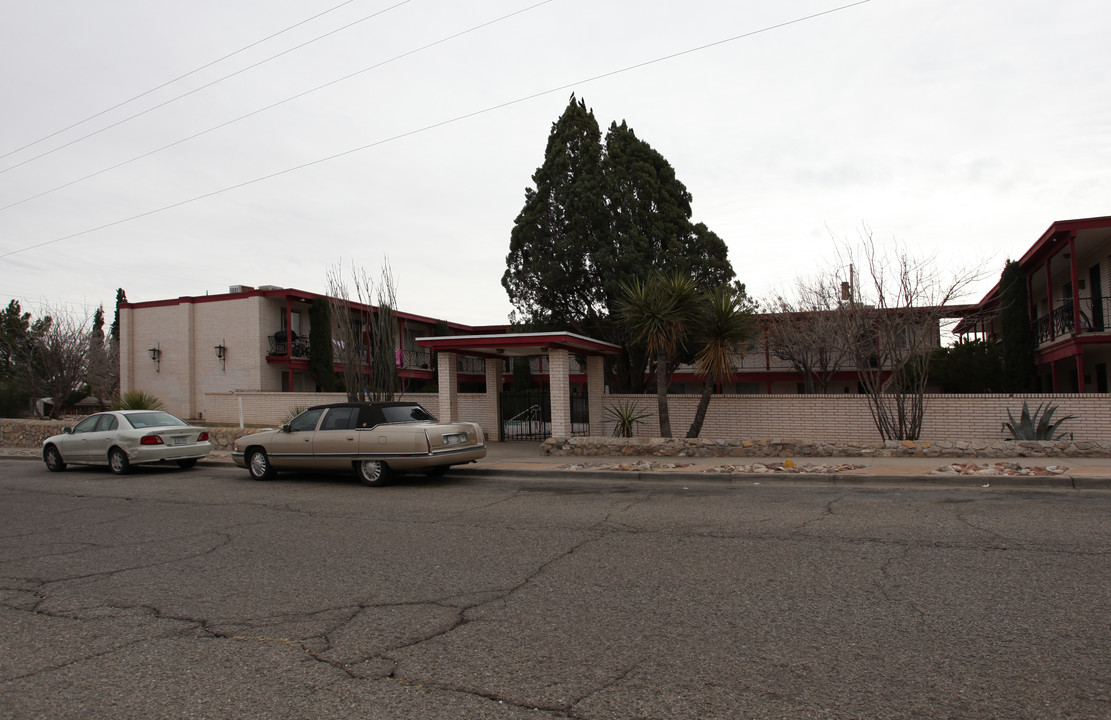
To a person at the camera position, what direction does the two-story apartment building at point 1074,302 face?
facing the viewer and to the left of the viewer

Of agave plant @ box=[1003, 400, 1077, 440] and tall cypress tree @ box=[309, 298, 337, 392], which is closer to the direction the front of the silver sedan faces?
the tall cypress tree

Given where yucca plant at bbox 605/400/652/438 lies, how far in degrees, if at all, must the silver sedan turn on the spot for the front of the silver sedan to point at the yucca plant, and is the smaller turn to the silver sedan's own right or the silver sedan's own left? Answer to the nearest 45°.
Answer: approximately 135° to the silver sedan's own right

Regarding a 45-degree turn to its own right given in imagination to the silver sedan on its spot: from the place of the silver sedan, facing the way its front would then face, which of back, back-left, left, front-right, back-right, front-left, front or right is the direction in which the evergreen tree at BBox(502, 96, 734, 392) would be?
right

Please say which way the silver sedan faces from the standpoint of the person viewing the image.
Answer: facing away from the viewer and to the left of the viewer

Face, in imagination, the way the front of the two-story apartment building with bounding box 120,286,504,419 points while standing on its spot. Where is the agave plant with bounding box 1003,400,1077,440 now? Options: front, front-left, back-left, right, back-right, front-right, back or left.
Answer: front

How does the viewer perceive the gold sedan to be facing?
facing away from the viewer and to the left of the viewer

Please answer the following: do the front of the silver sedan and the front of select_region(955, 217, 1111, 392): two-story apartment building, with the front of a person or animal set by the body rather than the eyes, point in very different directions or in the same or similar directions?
same or similar directions

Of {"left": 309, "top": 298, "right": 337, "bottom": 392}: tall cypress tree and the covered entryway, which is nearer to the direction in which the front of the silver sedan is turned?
the tall cypress tree

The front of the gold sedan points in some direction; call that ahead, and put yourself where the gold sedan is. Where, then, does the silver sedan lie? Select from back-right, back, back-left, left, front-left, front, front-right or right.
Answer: front

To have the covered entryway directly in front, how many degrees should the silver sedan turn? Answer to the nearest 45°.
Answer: approximately 135° to its right

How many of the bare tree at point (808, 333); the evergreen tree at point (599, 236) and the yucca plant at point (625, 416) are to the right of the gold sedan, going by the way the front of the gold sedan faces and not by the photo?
3

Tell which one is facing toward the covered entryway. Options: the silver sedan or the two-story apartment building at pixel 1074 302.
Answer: the two-story apartment building

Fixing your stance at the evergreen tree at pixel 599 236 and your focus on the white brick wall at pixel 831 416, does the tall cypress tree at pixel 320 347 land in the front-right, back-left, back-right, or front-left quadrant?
back-right

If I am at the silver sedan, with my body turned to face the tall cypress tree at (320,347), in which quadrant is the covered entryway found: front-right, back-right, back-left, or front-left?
front-right

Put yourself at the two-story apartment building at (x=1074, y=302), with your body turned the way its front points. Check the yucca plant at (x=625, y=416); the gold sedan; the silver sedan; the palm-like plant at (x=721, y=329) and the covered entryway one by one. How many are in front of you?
5

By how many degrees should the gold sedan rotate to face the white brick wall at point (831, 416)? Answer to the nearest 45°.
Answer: approximately 135° to its right
